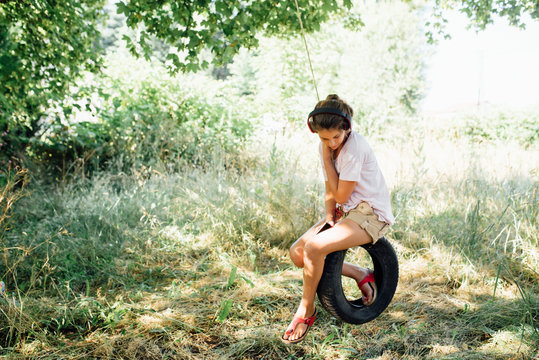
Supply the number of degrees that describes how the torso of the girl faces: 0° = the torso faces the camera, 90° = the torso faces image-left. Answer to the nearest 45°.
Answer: approximately 45°

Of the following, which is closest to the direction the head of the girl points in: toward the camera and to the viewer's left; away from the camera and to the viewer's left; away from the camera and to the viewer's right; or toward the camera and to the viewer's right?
toward the camera and to the viewer's left

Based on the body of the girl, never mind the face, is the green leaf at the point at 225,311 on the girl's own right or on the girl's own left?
on the girl's own right
